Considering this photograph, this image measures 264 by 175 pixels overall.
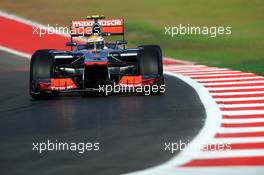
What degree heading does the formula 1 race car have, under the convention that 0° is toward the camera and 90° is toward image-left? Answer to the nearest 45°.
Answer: approximately 0°
